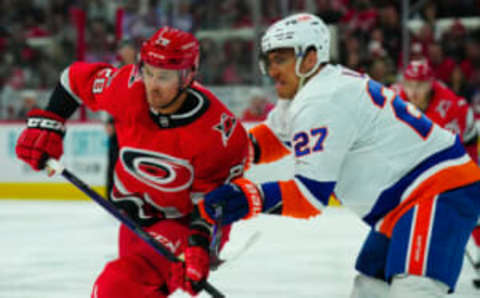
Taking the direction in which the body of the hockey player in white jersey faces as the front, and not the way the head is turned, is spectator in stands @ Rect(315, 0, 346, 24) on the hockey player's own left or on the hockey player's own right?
on the hockey player's own right

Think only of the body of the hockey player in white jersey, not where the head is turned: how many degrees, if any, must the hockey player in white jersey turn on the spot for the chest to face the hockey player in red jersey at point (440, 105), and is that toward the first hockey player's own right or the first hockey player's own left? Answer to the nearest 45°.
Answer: approximately 90° to the first hockey player's own right

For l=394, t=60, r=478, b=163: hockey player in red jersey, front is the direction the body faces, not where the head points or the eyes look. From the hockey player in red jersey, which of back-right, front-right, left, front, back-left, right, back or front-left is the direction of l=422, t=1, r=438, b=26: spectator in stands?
back-right

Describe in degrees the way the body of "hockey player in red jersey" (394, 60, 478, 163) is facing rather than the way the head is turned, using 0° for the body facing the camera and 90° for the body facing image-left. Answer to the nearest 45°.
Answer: approximately 45°

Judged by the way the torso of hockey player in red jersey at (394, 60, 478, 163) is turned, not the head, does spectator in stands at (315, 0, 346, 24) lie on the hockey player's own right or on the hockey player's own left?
on the hockey player's own right

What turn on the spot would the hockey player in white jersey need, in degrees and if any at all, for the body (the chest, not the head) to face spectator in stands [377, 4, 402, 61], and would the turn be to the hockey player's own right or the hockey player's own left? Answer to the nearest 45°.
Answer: approximately 90° to the hockey player's own right

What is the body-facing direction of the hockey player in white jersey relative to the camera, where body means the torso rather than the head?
to the viewer's left

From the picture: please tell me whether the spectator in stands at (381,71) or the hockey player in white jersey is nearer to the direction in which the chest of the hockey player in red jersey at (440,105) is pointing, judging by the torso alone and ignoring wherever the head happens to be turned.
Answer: the hockey player in white jersey

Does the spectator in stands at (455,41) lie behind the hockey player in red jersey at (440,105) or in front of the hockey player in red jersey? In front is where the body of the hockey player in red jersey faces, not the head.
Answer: behind

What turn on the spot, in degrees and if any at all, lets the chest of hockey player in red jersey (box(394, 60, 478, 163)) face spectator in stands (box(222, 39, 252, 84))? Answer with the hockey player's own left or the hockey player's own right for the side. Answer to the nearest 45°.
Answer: approximately 90° to the hockey player's own right
